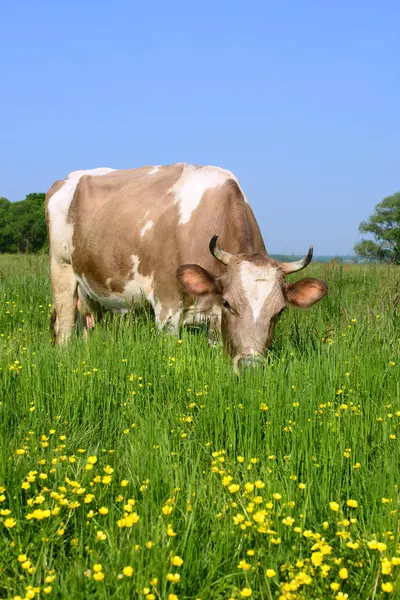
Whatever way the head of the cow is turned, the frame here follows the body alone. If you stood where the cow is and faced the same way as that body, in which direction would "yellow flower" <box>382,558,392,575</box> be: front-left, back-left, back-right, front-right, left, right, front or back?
front-right

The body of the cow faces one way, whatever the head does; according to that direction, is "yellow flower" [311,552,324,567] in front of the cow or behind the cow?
in front

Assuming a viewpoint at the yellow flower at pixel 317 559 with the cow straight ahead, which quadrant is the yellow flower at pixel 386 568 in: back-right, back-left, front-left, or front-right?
back-right

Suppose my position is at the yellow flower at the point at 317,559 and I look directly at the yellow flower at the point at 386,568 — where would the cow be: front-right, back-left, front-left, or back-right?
back-left
